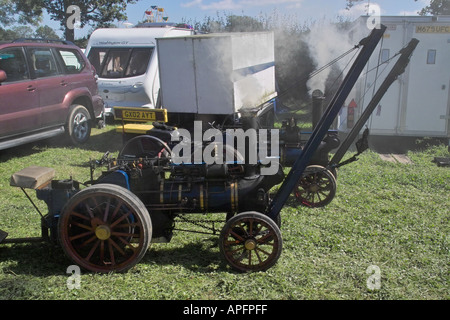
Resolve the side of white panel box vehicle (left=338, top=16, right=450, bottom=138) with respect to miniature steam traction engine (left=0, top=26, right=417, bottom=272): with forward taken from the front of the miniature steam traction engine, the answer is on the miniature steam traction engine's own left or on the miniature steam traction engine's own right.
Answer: on the miniature steam traction engine's own left

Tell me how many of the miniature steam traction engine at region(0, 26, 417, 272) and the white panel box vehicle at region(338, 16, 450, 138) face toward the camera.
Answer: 0

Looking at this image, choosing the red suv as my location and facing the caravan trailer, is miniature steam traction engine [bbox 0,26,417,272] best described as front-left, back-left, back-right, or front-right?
back-right

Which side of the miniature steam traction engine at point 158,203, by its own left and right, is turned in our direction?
right

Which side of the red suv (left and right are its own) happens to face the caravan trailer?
back

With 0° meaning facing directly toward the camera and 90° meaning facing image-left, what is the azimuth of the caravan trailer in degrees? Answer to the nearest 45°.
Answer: approximately 45°

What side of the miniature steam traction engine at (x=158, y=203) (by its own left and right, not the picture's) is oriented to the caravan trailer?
left

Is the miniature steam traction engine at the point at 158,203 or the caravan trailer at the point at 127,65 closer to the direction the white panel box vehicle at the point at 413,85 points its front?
the caravan trailer
